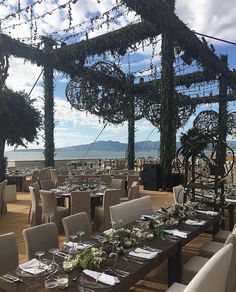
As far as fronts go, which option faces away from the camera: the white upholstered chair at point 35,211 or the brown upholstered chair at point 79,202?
the brown upholstered chair at point 79,202

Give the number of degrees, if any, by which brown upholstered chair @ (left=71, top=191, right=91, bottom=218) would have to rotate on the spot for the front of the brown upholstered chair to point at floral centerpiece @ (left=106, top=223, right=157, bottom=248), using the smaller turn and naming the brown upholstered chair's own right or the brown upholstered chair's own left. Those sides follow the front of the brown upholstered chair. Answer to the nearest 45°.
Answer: approximately 180°

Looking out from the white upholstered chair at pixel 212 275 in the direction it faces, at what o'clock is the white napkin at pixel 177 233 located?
The white napkin is roughly at 1 o'clock from the white upholstered chair.

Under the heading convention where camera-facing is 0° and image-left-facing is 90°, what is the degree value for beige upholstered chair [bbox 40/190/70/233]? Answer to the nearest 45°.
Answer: approximately 225°

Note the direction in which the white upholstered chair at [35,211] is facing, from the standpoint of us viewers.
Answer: facing to the right of the viewer

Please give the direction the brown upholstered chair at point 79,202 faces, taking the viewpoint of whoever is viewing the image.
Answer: facing away from the viewer

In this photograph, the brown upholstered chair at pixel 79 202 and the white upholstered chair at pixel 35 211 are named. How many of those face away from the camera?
1

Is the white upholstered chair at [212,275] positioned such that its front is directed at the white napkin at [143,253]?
yes

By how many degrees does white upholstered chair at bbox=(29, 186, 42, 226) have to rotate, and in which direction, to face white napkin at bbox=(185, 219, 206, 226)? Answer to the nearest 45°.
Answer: approximately 45° to its right
